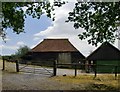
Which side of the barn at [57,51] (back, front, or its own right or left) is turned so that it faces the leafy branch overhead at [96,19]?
front

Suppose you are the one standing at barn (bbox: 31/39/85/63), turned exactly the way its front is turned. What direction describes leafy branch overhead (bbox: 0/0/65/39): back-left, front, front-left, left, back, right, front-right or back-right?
front

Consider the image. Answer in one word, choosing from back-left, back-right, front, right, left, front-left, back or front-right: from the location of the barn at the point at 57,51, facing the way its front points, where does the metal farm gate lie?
front

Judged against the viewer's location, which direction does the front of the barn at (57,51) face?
facing the viewer
